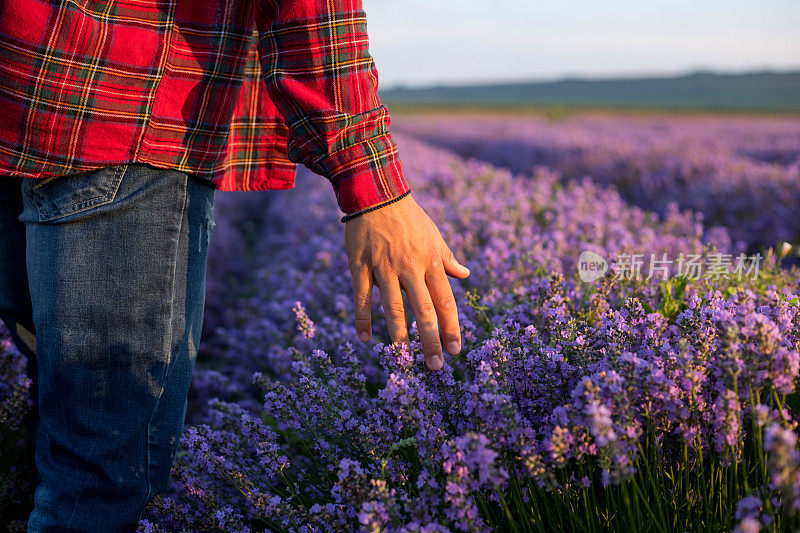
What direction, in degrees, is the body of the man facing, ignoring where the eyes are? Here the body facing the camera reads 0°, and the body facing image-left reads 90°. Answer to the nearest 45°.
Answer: approximately 225°

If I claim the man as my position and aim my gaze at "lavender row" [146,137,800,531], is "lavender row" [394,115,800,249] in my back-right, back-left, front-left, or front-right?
front-left

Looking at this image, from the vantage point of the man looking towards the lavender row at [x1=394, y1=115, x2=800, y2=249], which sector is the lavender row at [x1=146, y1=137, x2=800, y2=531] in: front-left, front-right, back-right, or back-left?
front-right

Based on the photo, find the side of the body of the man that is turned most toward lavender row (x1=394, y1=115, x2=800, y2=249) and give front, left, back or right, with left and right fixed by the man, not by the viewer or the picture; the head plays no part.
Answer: front
